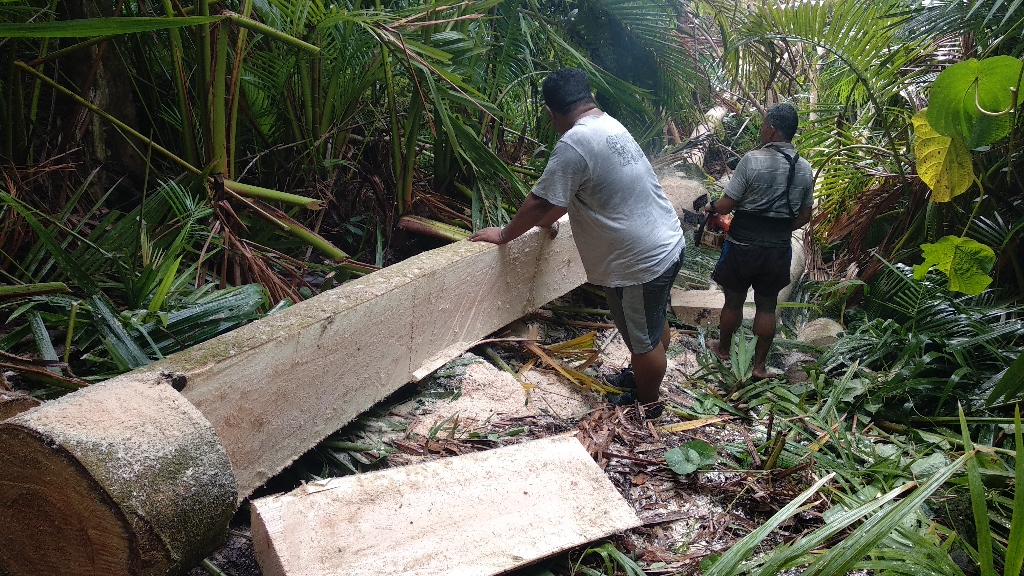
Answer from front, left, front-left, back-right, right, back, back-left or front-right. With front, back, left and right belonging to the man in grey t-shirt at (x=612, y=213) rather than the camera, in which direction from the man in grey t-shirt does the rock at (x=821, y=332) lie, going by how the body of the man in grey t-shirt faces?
right

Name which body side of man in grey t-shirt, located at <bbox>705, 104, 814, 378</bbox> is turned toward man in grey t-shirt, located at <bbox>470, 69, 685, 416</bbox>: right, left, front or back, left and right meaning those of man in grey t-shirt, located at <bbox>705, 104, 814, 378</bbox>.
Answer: left

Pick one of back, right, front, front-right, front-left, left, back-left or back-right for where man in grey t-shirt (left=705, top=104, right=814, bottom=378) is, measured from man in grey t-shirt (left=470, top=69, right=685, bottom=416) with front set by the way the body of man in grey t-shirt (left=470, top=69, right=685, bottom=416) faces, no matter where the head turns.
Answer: right

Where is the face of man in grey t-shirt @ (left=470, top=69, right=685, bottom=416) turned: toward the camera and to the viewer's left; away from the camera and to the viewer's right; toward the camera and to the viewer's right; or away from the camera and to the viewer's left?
away from the camera and to the viewer's left

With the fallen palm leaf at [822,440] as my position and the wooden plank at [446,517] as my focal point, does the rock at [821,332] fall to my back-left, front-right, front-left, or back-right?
back-right

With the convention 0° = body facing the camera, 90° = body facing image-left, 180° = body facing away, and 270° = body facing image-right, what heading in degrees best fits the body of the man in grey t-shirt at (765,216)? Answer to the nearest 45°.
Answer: approximately 135°

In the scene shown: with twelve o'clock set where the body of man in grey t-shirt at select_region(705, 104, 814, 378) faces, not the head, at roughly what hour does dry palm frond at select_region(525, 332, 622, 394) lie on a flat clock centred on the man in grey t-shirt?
The dry palm frond is roughly at 9 o'clock from the man in grey t-shirt.

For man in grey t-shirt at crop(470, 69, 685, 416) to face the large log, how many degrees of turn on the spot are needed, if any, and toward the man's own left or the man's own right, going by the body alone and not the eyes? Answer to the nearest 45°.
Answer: approximately 90° to the man's own left

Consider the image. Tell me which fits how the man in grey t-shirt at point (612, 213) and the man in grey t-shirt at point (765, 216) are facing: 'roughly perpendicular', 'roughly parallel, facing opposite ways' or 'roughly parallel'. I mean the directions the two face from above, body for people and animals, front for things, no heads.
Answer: roughly parallel

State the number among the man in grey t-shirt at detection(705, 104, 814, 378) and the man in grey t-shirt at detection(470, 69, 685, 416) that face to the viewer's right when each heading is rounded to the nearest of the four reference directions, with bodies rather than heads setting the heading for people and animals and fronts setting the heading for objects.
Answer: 0

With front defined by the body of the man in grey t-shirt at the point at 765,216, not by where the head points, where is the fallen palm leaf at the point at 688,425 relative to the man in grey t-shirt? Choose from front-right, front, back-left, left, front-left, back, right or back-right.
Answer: back-left

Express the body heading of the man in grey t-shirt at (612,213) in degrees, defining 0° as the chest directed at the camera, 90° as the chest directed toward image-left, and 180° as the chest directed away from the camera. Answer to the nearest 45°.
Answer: approximately 135°
